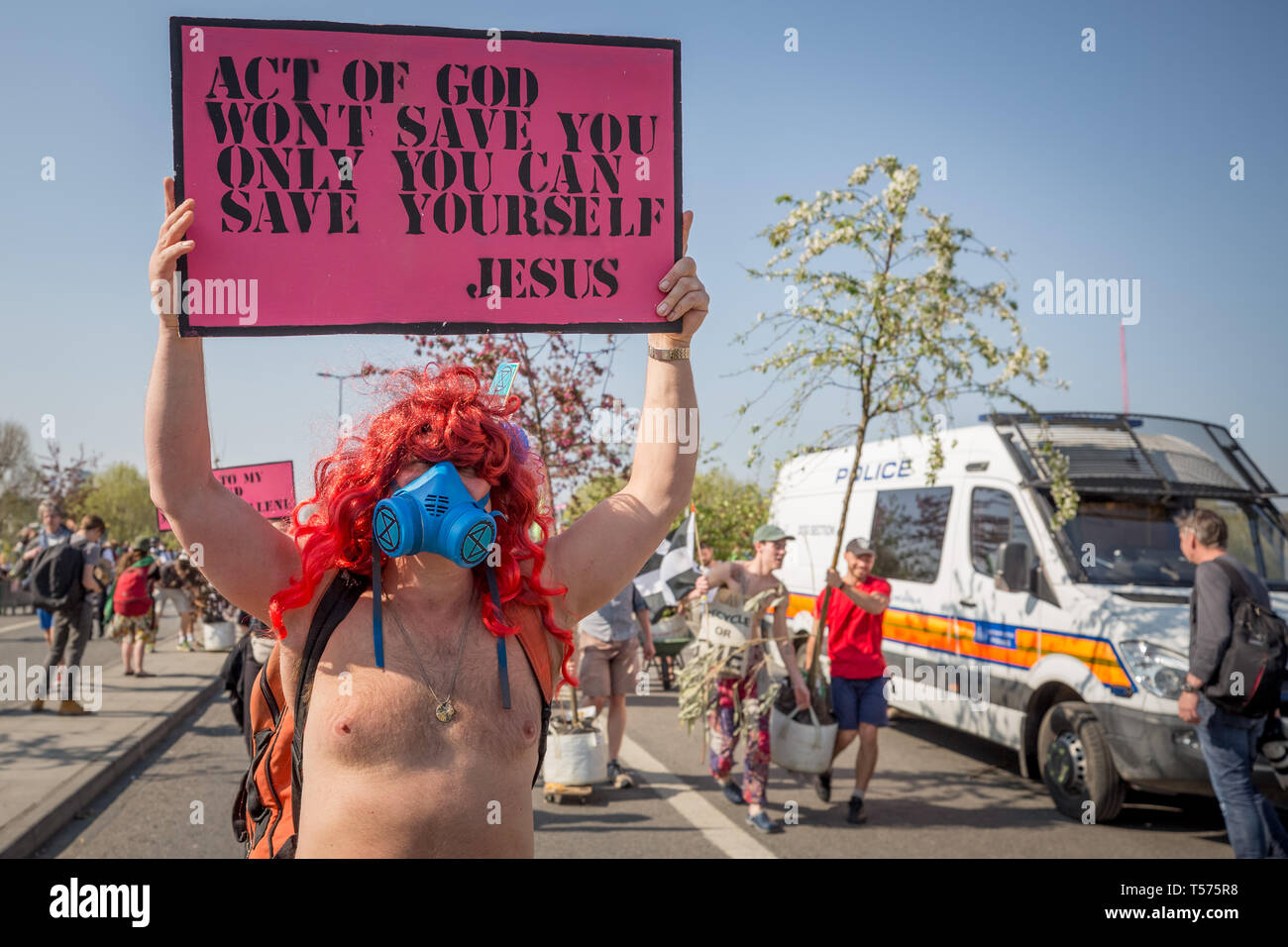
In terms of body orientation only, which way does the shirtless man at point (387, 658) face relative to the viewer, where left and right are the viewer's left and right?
facing the viewer

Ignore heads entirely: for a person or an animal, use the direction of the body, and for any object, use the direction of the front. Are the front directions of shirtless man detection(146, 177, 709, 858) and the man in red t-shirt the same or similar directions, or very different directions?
same or similar directions

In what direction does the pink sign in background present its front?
toward the camera

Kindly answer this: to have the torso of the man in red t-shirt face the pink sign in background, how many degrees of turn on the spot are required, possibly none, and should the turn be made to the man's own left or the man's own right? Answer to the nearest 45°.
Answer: approximately 90° to the man's own right

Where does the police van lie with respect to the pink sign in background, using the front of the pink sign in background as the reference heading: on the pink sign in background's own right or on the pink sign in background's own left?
on the pink sign in background's own left

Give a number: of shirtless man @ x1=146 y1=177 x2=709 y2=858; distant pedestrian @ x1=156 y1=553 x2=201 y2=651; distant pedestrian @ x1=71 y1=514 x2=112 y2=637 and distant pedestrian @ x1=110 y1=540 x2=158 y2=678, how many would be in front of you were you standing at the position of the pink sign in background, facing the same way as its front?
1

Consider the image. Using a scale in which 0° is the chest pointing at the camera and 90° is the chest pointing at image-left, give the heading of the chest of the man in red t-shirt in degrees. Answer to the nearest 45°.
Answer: approximately 0°

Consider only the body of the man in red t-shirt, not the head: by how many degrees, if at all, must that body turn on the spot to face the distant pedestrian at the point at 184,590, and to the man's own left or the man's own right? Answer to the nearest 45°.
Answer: approximately 135° to the man's own right

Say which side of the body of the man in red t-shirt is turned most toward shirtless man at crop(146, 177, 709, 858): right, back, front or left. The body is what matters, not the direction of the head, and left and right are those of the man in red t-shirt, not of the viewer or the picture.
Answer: front

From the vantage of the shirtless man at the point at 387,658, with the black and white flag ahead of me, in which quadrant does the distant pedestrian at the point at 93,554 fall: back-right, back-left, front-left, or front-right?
front-left

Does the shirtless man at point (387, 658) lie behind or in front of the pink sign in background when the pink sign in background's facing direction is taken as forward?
in front
